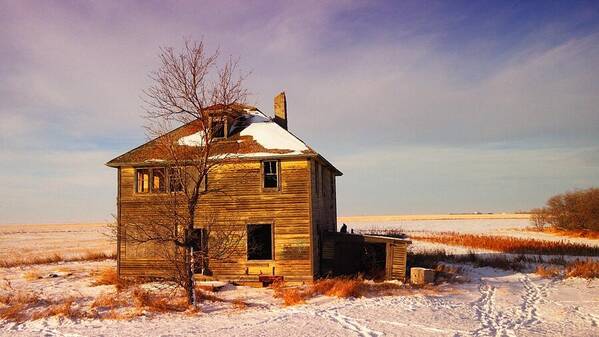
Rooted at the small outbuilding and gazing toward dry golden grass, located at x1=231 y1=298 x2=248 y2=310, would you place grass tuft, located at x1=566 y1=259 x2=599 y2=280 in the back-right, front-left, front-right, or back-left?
back-left

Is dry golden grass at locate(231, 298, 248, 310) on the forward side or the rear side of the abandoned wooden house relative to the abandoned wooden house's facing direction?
on the forward side

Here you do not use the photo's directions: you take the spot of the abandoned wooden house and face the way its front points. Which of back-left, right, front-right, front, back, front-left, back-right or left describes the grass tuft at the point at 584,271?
left

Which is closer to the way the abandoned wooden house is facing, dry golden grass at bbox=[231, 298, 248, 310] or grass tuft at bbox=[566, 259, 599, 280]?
the dry golden grass

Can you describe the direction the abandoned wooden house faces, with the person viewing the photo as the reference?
facing the viewer
